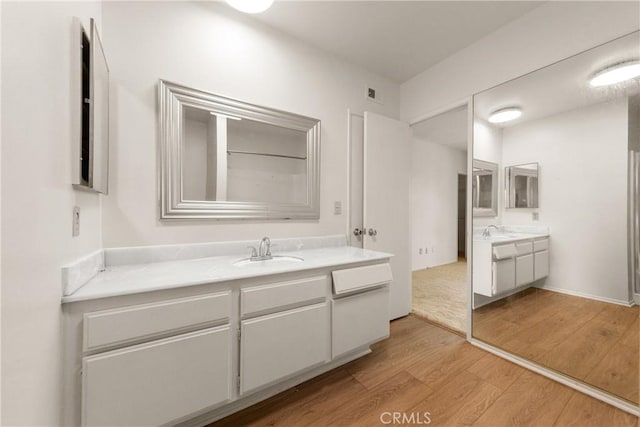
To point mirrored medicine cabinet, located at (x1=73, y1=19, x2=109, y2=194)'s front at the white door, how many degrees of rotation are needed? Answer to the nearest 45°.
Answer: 0° — it already faces it

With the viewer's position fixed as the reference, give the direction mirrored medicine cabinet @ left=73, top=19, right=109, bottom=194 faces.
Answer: facing to the right of the viewer
